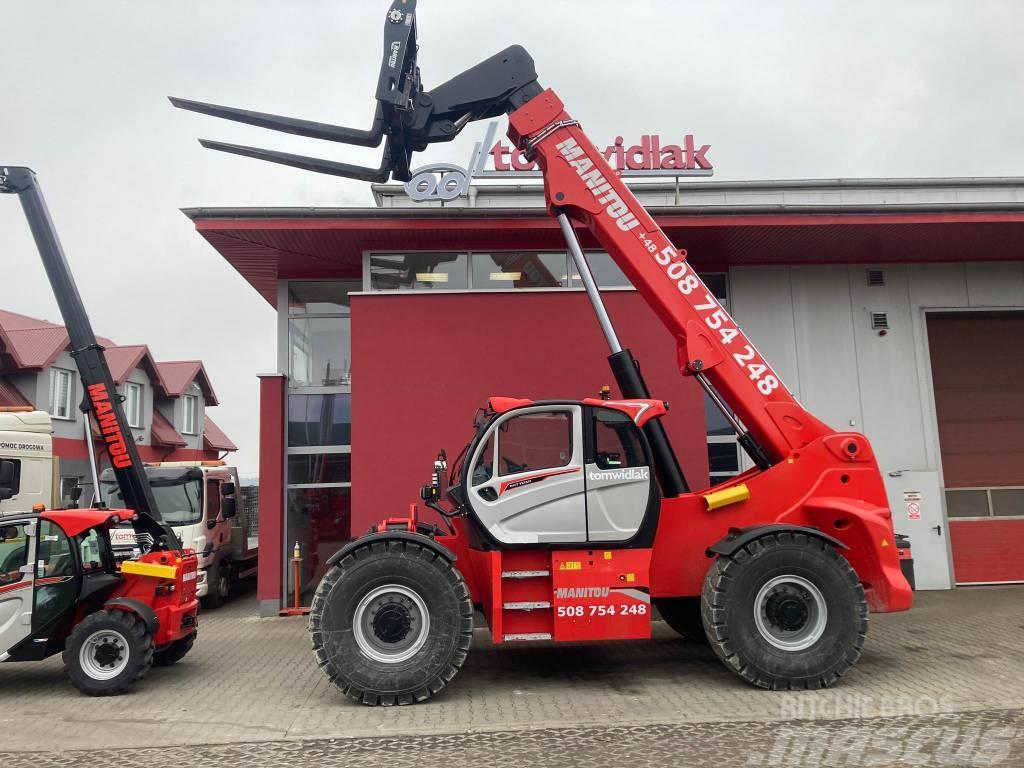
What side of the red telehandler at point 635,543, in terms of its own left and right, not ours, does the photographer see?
left

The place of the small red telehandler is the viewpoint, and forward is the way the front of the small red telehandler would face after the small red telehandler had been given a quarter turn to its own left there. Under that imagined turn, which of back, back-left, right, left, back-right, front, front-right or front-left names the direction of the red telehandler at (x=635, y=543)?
left

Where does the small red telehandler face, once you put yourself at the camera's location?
facing away from the viewer and to the left of the viewer

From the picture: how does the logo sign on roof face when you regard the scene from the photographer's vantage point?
facing the viewer

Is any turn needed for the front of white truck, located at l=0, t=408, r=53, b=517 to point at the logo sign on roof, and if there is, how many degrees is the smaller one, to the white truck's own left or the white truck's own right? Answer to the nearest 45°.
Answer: approximately 135° to the white truck's own left

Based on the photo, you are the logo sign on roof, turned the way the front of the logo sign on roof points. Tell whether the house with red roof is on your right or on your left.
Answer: on your right

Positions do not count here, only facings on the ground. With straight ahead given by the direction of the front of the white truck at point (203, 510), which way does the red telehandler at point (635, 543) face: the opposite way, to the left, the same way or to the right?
to the right

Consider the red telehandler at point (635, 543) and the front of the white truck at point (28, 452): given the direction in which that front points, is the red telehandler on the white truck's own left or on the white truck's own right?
on the white truck's own left

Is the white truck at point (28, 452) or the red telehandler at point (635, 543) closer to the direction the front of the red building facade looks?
the red telehandler

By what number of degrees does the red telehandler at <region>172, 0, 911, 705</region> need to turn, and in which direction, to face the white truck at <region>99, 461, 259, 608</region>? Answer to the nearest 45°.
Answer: approximately 45° to its right

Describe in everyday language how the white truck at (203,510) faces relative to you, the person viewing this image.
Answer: facing the viewer and to the left of the viewer

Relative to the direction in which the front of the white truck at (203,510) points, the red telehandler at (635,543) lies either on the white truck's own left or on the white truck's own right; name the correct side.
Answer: on the white truck's own left
